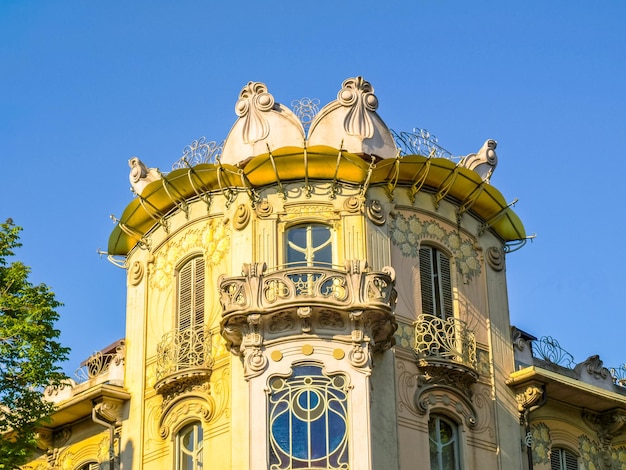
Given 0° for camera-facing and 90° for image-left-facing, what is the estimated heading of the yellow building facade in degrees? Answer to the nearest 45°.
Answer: approximately 0°

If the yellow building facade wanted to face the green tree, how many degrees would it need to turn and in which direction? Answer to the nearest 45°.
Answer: approximately 90° to its right
